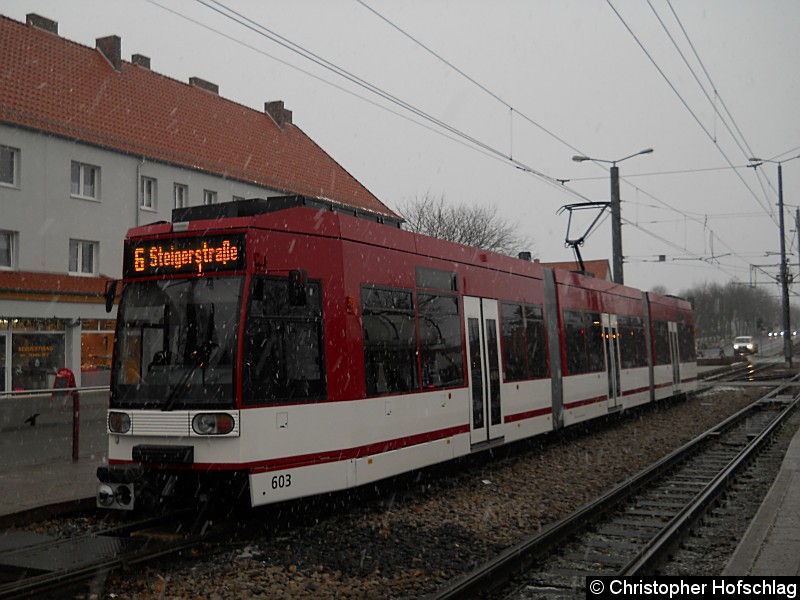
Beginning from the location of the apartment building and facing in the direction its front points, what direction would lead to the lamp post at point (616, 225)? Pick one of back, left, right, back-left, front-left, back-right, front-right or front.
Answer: front-left

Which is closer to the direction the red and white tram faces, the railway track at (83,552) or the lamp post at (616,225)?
the railway track

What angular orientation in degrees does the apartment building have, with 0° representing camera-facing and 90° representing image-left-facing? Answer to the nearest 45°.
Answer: approximately 315°

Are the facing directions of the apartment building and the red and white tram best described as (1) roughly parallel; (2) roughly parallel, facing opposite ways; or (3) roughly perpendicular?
roughly perpendicular

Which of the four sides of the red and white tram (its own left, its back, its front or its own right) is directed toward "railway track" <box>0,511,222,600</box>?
front

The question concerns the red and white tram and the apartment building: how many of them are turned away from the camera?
0

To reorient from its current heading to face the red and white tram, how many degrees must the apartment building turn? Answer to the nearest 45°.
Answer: approximately 45° to its right

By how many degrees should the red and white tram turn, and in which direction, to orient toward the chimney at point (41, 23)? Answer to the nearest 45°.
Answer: approximately 90° to its right

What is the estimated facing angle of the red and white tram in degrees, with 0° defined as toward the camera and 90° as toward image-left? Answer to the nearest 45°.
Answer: approximately 45°
